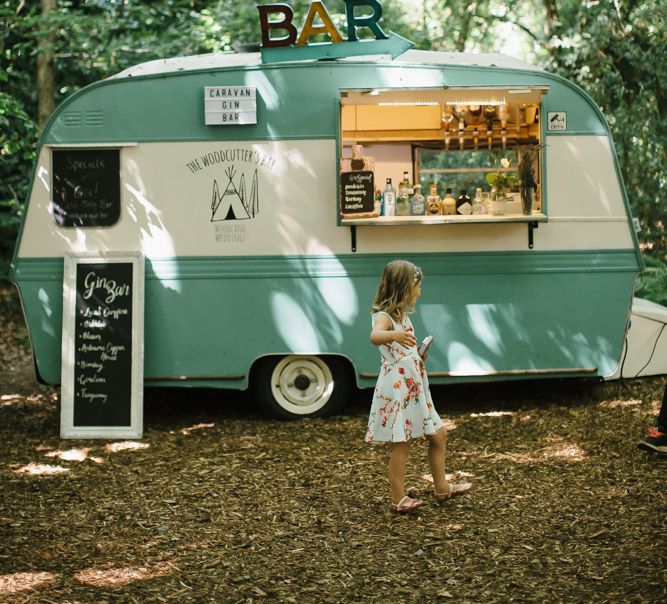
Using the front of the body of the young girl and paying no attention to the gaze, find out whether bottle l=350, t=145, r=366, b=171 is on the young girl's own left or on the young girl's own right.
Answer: on the young girl's own left

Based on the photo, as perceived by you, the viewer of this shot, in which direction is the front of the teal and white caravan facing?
facing to the right of the viewer

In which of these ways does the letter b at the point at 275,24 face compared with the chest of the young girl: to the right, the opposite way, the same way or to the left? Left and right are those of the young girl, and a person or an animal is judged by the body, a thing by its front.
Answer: to the right

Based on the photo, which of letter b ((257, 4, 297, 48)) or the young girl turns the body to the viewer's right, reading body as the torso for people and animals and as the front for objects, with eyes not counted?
the young girl

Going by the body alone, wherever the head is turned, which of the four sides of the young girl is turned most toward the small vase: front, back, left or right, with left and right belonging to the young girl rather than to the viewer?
left

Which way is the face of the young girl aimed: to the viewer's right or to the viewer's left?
to the viewer's right

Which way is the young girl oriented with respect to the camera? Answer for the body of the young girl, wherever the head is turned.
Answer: to the viewer's right
